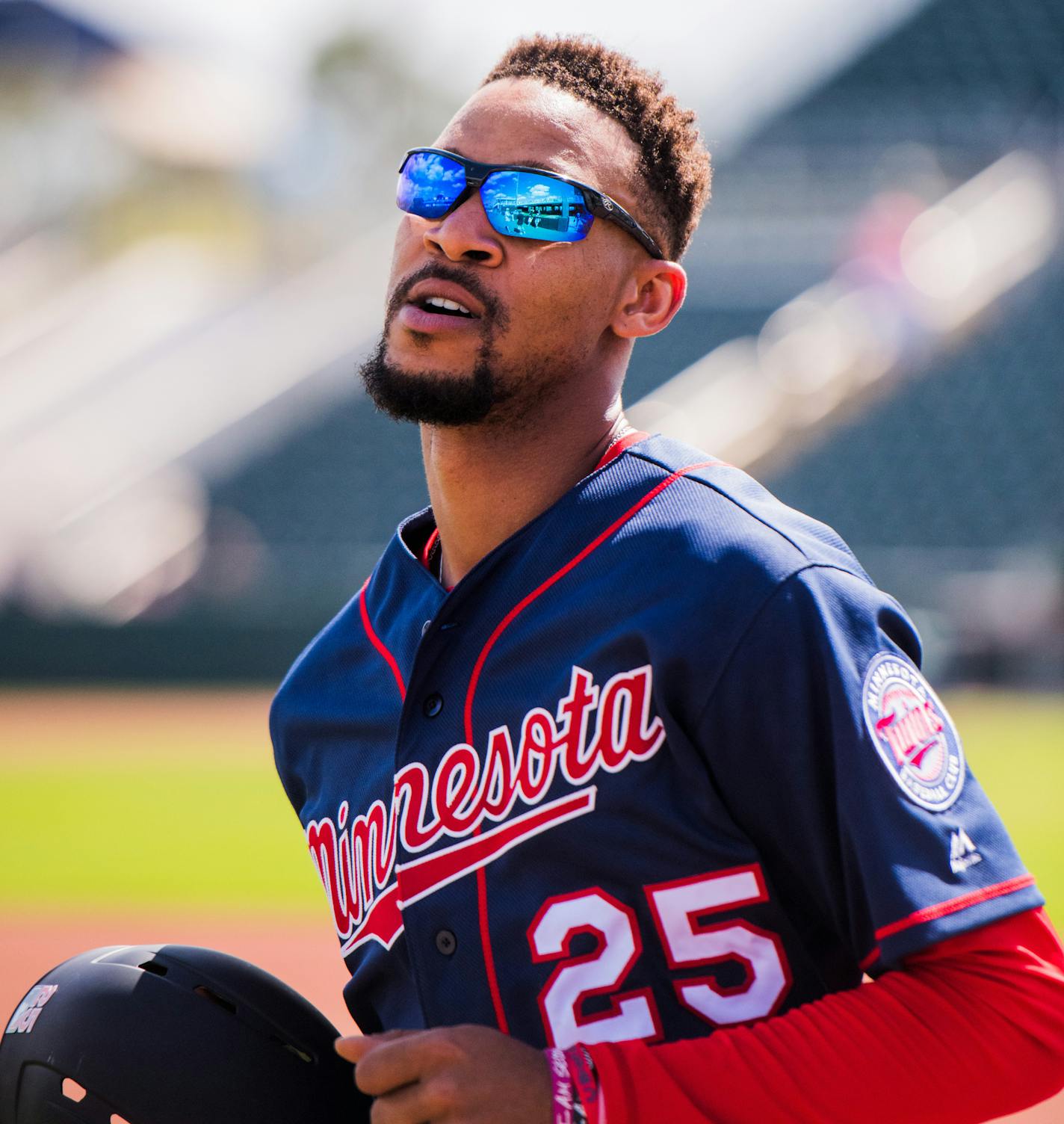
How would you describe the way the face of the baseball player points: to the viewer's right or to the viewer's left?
to the viewer's left

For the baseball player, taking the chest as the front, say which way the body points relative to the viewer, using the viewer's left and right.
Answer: facing the viewer and to the left of the viewer
